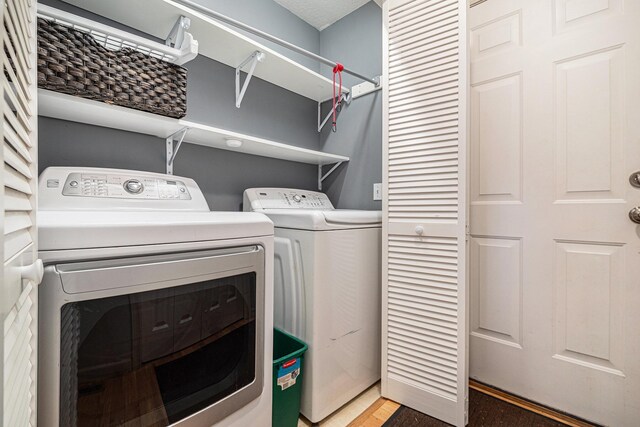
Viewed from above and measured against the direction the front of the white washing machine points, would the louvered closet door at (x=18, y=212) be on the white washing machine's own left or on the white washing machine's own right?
on the white washing machine's own right

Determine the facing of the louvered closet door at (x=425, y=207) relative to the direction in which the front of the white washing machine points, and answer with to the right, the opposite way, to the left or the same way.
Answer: to the right

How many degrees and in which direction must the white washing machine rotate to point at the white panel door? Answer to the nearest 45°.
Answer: approximately 45° to its left

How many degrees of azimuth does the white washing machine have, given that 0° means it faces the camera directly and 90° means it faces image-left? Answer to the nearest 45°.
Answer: approximately 315°

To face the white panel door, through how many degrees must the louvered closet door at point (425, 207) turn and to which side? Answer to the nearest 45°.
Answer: approximately 135° to its left

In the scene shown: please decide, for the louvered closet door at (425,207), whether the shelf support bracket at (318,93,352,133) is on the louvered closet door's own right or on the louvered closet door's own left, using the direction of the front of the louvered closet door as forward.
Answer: on the louvered closet door's own right

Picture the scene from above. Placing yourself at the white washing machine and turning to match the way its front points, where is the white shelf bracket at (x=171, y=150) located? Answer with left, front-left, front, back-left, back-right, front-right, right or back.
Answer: back-right

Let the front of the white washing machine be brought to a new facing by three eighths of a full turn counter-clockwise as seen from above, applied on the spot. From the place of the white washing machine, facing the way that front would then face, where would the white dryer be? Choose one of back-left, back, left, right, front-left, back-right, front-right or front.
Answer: back-left

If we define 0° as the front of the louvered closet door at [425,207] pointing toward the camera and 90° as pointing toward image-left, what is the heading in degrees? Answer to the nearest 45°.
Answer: approximately 45°
